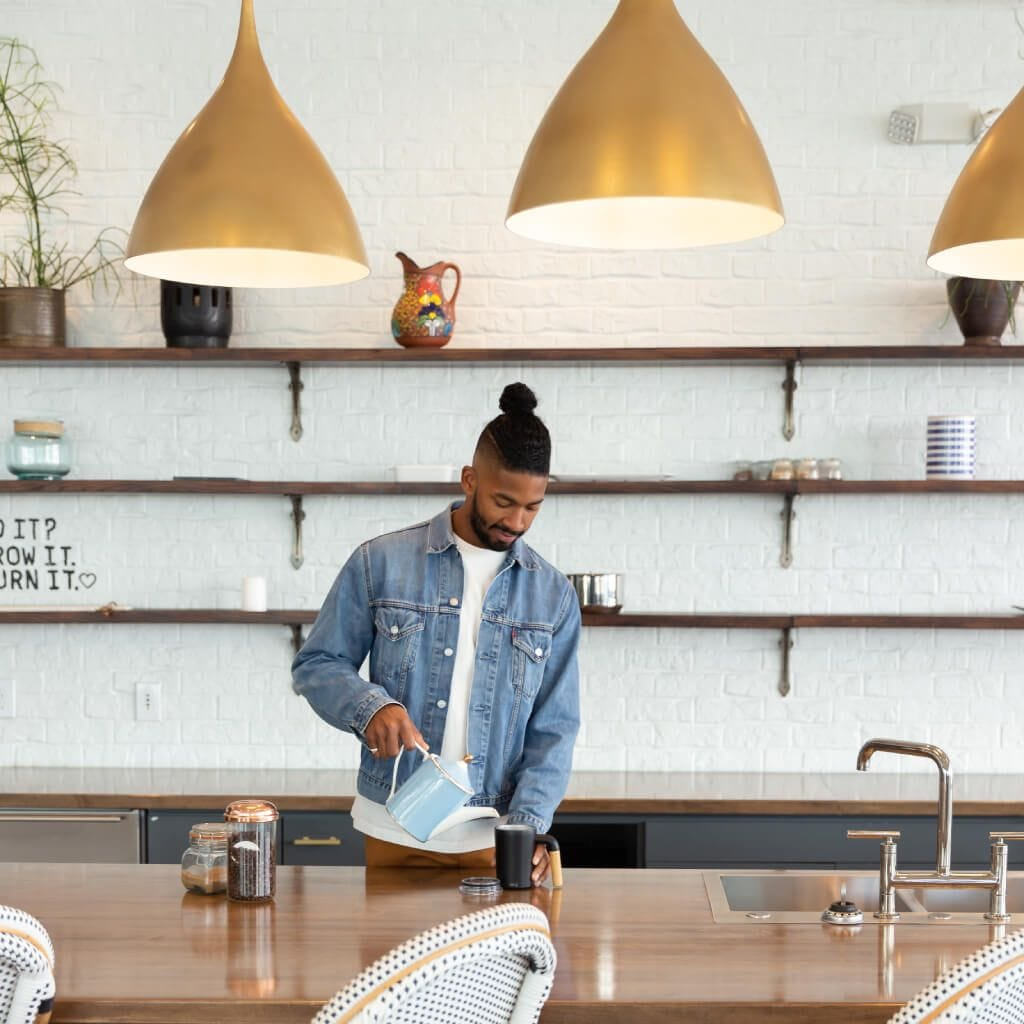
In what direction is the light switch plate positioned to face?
toward the camera

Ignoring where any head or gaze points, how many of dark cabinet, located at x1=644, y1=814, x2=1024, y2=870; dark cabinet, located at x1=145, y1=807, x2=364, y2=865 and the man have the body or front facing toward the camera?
3

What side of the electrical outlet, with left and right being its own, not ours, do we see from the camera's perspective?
front

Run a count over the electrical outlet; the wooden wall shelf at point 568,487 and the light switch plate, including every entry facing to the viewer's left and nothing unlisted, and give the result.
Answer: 0

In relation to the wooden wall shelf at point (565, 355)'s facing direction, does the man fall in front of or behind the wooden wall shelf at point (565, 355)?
in front

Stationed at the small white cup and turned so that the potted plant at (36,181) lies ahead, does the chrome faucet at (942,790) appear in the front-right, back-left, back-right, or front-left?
back-left

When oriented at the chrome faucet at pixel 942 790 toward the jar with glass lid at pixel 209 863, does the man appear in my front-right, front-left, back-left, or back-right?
front-right

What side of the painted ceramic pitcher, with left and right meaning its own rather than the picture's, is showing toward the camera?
left

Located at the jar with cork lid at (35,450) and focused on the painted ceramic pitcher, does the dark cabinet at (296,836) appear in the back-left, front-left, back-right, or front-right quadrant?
front-right

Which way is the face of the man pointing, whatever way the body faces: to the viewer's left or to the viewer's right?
to the viewer's right

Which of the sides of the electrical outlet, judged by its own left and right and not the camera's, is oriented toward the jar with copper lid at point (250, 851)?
front

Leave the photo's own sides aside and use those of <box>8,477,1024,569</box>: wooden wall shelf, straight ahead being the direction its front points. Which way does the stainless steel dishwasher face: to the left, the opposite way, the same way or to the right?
the same way

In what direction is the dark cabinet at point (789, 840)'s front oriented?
toward the camera
